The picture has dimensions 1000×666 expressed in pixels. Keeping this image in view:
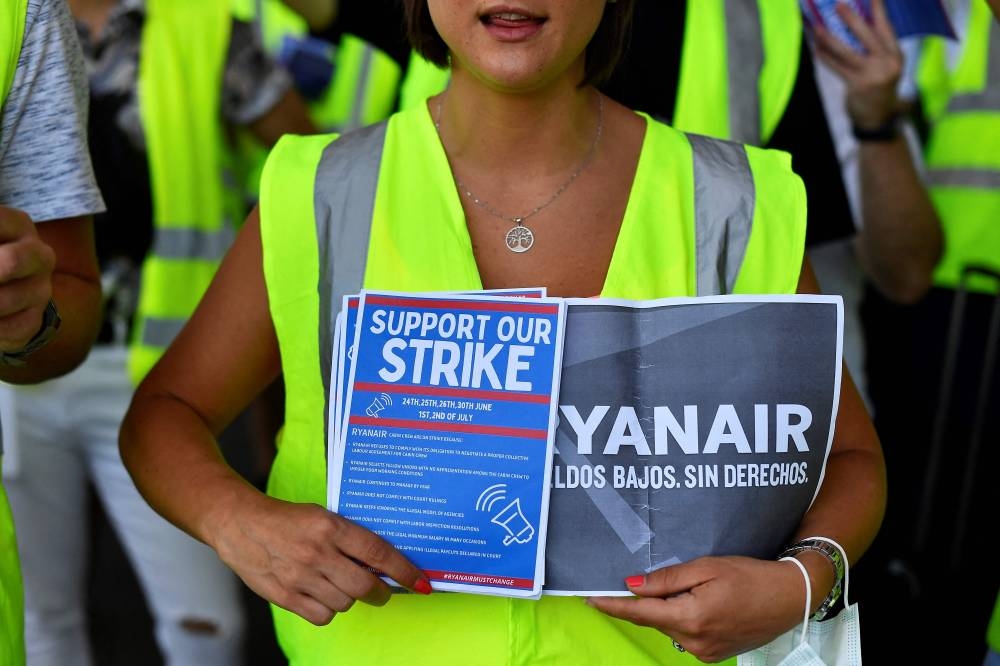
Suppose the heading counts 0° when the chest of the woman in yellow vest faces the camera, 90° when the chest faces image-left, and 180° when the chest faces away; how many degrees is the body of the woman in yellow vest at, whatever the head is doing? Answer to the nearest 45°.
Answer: approximately 0°

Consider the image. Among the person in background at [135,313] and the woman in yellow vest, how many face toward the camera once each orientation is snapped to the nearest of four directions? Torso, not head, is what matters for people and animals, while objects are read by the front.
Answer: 2

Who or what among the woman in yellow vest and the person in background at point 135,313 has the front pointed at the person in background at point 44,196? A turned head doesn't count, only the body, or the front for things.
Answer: the person in background at point 135,313

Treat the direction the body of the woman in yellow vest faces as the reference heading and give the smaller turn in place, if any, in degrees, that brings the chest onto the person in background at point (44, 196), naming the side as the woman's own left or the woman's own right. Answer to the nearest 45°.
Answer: approximately 90° to the woman's own right

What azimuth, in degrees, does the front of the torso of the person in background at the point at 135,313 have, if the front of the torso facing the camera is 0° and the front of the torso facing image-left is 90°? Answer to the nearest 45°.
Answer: approximately 0°

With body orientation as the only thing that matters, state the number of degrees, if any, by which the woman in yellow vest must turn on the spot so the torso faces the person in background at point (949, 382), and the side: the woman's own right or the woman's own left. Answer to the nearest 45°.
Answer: approximately 135° to the woman's own left
